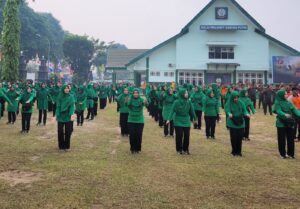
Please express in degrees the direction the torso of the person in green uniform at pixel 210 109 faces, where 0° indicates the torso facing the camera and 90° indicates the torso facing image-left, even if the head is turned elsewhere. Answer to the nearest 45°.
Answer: approximately 0°

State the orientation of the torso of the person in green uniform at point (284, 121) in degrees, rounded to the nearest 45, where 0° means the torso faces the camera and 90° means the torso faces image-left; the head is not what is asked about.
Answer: approximately 315°

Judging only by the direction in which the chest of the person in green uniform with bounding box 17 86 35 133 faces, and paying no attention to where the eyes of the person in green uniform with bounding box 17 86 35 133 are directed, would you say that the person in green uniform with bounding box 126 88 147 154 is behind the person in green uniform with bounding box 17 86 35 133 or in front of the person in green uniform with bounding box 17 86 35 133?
in front

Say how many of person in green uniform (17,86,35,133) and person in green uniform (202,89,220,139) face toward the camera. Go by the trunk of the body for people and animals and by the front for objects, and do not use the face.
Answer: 2

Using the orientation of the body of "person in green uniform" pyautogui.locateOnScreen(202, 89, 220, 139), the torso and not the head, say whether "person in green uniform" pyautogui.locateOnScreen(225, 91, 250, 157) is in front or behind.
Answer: in front

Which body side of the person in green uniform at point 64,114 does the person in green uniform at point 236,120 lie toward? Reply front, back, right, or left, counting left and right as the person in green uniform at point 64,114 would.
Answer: left

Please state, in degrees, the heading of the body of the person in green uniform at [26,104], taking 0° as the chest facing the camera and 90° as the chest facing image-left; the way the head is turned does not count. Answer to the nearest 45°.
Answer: approximately 0°
